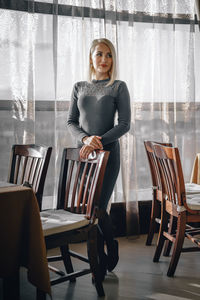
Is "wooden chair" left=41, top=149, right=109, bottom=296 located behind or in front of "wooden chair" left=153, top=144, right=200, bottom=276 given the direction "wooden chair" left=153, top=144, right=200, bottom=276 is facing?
behind

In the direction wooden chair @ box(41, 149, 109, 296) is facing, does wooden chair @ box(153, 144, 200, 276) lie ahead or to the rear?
to the rear

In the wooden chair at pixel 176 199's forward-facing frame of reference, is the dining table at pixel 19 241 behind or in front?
behind

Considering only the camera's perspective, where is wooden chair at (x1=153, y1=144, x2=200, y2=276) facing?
facing away from the viewer and to the right of the viewer

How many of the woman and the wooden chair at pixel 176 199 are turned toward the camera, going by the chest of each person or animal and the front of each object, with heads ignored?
1

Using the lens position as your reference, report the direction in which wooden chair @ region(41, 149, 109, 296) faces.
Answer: facing the viewer and to the left of the viewer
